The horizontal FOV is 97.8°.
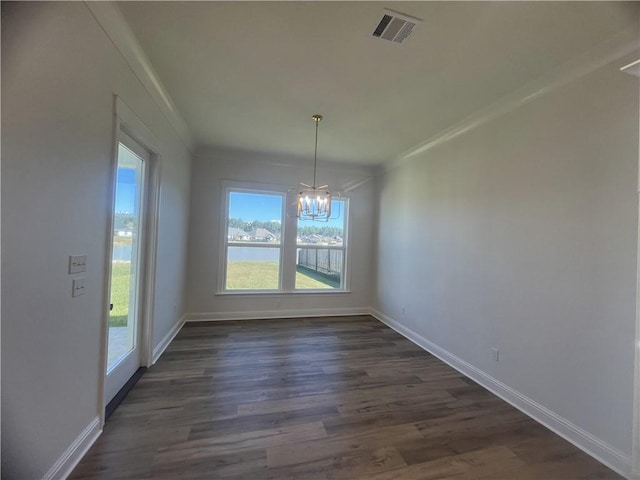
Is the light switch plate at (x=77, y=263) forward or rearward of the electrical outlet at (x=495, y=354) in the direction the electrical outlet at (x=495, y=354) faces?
forward

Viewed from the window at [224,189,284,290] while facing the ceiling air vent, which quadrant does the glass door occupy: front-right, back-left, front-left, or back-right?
front-right

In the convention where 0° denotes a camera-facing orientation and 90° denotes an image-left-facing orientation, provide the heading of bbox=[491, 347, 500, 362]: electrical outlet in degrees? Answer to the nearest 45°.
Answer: approximately 45°

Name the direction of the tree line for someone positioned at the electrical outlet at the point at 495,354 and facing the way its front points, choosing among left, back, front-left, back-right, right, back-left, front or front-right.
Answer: front-right

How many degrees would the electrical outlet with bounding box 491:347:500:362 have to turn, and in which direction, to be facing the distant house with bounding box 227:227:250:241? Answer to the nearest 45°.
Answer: approximately 45° to its right

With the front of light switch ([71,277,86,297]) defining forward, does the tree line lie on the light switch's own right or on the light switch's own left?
on the light switch's own left

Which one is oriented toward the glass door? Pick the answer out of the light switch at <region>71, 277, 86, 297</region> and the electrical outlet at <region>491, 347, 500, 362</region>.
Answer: the electrical outlet at <region>491, 347, 500, 362</region>

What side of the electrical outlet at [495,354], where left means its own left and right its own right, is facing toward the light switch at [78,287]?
front

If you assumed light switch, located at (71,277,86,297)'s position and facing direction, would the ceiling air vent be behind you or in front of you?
in front

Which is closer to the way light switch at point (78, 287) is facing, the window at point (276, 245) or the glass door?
the window

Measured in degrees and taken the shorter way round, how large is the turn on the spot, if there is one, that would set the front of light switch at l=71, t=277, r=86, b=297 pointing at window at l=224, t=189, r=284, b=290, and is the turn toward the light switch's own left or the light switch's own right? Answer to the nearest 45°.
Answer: approximately 90° to the light switch's own left

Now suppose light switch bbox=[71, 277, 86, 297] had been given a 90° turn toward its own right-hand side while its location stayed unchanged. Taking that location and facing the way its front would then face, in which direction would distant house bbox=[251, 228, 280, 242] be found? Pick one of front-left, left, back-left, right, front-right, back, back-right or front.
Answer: back

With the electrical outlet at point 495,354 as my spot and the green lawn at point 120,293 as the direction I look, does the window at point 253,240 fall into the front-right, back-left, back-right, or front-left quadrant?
front-right

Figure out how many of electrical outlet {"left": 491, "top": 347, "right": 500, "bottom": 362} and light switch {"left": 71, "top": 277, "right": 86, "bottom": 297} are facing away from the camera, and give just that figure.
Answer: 0

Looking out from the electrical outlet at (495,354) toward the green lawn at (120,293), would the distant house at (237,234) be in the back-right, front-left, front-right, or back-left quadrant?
front-right

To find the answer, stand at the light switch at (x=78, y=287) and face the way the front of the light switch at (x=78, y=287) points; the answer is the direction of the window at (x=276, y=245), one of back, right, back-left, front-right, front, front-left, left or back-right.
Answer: left

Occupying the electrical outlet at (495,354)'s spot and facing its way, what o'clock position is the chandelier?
The chandelier is roughly at 1 o'clock from the electrical outlet.

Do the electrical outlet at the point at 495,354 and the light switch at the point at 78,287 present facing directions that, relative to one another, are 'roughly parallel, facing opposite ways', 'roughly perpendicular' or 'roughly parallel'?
roughly parallel, facing opposite ways

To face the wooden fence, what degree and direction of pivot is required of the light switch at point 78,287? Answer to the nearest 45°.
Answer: approximately 90° to its left

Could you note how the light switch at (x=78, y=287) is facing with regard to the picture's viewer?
facing the viewer and to the right of the viewer

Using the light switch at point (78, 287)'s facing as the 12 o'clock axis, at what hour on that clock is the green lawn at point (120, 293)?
The green lawn is roughly at 8 o'clock from the light switch.
